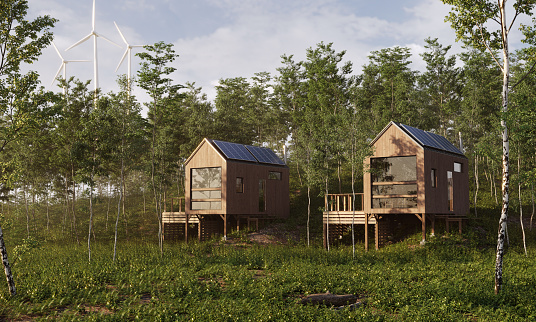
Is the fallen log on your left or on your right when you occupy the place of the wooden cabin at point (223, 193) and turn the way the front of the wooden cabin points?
on your left

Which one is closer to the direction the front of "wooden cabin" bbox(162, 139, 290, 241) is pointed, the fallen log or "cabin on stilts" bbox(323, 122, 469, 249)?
the fallen log

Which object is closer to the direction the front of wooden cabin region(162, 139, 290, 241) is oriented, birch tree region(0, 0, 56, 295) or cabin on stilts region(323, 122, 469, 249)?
the birch tree

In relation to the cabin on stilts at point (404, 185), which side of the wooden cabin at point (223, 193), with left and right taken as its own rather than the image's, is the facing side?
left

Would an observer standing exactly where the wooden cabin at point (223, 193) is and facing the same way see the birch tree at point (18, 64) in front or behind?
in front

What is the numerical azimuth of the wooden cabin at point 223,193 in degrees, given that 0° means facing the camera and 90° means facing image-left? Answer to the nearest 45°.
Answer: approximately 45°
